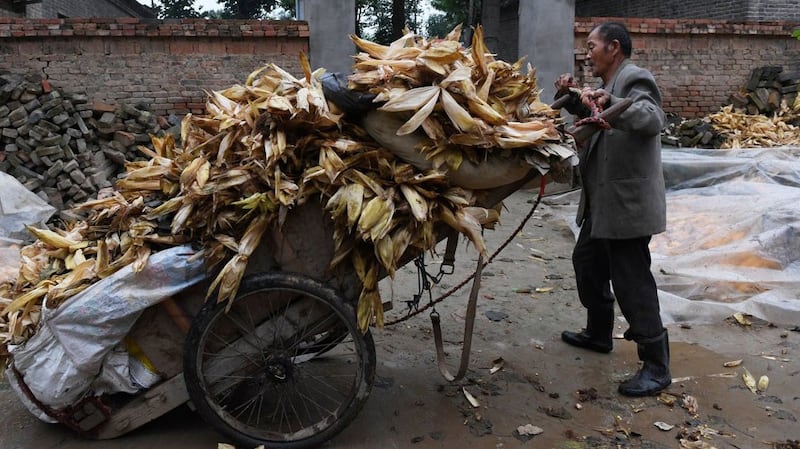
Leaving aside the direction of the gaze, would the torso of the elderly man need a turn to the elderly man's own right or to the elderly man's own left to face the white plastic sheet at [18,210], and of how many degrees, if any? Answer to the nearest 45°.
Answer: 0° — they already face it

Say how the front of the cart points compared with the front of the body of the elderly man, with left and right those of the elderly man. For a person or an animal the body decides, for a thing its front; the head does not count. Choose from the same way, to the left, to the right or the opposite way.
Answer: the opposite way

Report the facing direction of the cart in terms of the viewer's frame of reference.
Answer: facing to the right of the viewer

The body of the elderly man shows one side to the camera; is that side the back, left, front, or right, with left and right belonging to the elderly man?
left

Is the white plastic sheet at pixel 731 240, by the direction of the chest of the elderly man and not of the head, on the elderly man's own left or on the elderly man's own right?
on the elderly man's own right

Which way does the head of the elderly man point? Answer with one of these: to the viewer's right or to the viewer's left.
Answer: to the viewer's left

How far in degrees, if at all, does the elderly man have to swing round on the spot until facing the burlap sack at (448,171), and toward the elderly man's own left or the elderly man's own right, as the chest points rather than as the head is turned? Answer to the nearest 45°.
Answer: approximately 45° to the elderly man's own left
